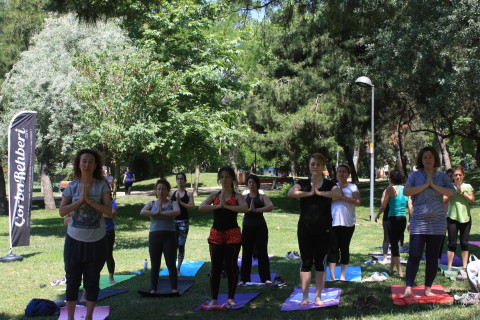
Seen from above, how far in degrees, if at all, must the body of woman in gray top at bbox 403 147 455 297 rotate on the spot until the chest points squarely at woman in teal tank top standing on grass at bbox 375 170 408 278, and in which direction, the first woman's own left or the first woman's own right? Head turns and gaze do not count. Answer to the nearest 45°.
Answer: approximately 180°

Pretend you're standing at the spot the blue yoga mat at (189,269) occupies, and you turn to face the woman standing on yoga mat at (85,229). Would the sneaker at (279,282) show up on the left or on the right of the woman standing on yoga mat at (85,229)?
left

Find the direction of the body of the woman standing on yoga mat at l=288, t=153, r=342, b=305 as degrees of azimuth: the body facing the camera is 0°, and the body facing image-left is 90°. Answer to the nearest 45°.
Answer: approximately 0°

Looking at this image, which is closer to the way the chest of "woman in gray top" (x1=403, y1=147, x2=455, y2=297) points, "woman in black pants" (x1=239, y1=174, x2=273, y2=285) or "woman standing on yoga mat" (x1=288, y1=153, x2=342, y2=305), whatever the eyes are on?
the woman standing on yoga mat

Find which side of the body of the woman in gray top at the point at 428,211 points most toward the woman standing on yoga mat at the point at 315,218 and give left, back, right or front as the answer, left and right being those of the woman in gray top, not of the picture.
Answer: right

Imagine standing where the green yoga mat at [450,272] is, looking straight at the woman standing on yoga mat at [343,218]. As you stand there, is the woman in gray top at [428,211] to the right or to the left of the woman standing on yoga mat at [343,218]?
left

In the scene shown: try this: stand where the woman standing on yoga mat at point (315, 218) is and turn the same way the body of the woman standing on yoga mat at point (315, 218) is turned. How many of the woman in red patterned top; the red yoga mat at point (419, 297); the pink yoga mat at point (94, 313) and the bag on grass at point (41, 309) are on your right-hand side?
3

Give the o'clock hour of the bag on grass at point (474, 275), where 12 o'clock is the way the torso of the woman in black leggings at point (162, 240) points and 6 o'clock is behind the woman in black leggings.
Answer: The bag on grass is roughly at 10 o'clock from the woman in black leggings.

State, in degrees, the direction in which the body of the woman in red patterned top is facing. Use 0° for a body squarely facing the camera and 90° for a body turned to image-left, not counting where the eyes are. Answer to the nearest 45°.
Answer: approximately 0°
